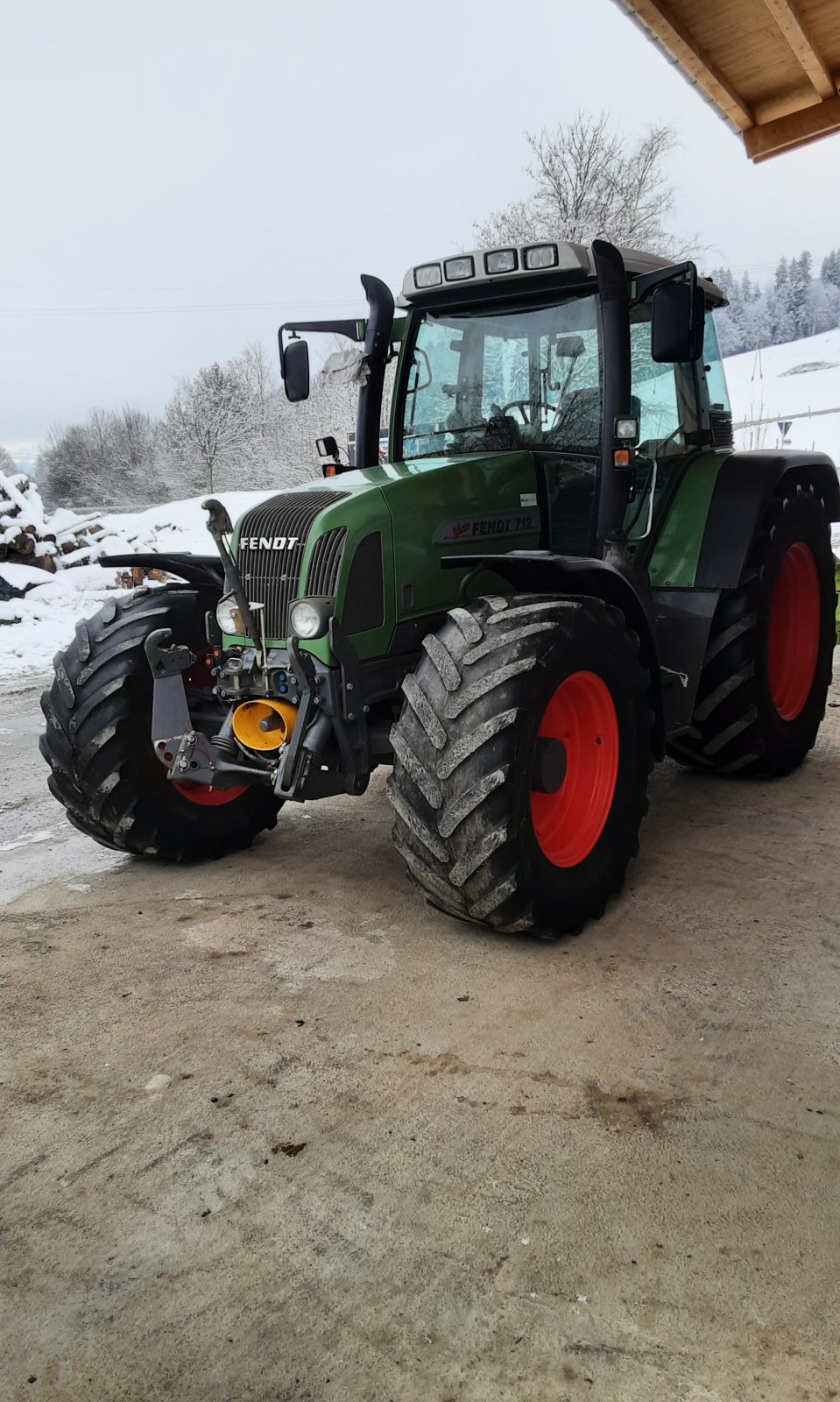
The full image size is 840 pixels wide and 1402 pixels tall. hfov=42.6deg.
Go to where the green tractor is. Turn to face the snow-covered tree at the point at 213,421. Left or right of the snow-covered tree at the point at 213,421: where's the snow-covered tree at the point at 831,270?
right

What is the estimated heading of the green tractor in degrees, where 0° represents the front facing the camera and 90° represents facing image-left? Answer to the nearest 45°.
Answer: approximately 45°

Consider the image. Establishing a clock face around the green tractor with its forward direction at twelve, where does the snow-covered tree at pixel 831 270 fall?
The snow-covered tree is roughly at 5 o'clock from the green tractor.

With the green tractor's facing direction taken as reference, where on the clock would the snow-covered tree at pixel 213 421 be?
The snow-covered tree is roughly at 4 o'clock from the green tractor.

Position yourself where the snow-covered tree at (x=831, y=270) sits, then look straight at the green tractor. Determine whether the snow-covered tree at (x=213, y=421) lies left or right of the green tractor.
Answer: right
